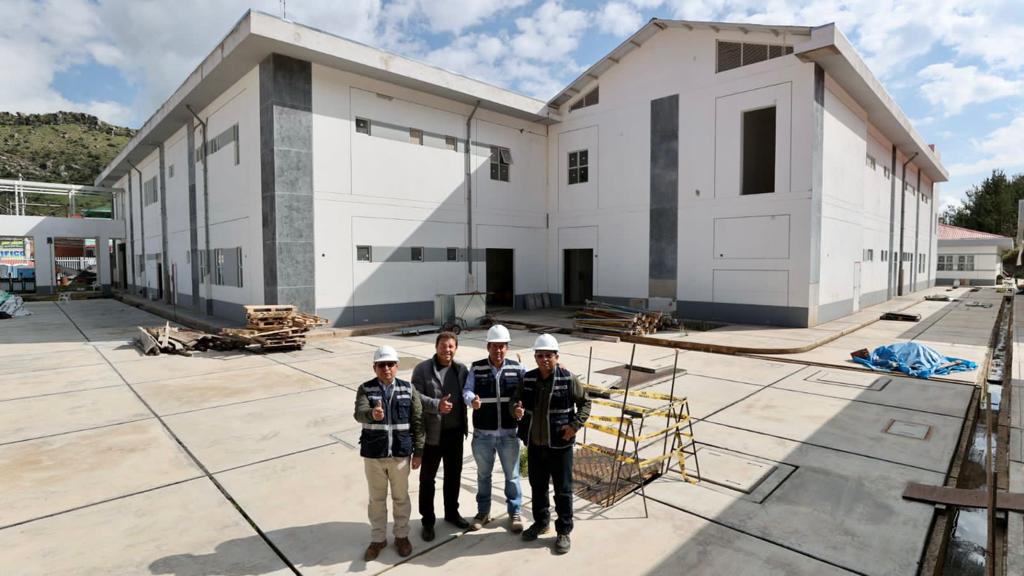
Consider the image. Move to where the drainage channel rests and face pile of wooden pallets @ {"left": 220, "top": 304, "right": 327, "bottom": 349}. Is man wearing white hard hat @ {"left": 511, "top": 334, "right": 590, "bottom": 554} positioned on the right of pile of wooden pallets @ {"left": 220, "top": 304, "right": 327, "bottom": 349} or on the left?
left

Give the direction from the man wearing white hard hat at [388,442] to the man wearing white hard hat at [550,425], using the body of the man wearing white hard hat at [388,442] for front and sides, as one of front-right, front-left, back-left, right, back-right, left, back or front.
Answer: left

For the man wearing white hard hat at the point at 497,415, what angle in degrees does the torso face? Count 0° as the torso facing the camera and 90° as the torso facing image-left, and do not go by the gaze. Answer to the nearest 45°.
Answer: approximately 0°

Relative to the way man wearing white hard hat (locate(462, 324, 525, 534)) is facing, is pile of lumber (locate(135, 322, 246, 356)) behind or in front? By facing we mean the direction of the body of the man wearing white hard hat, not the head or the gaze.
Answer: behind

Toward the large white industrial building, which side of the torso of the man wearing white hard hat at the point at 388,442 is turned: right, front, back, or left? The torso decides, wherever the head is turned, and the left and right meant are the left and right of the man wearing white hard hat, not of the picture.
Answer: back

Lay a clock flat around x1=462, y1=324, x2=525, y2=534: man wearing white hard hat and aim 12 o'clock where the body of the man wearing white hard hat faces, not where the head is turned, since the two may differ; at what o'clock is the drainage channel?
The drainage channel is roughly at 9 o'clock from the man wearing white hard hat.

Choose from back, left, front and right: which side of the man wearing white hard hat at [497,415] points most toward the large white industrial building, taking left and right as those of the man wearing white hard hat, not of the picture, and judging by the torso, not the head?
back

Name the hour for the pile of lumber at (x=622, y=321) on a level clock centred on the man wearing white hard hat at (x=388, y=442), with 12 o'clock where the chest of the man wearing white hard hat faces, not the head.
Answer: The pile of lumber is roughly at 7 o'clock from the man wearing white hard hat.

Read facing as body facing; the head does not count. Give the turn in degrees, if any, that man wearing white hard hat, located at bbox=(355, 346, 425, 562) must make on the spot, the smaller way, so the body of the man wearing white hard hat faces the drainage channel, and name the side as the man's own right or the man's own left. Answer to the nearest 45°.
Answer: approximately 90° to the man's own left

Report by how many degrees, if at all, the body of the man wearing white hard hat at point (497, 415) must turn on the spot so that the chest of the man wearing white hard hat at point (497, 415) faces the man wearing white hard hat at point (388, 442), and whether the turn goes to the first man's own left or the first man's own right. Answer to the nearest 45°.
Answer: approximately 90° to the first man's own right

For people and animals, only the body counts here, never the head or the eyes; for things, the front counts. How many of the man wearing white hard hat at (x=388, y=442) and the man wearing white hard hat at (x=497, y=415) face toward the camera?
2

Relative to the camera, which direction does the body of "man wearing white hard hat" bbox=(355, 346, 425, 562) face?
toward the camera
